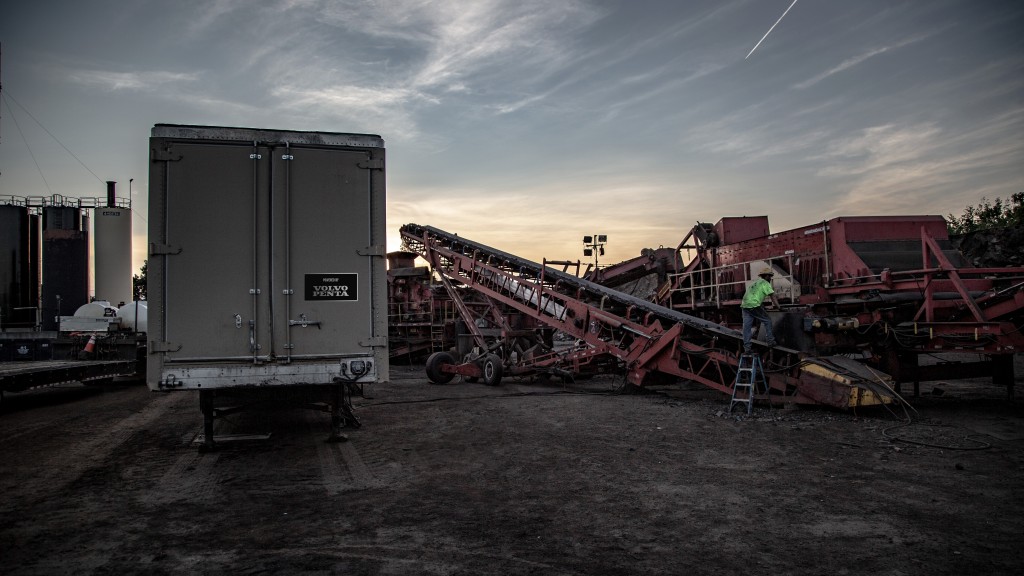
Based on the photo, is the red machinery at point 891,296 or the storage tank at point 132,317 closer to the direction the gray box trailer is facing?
the storage tank

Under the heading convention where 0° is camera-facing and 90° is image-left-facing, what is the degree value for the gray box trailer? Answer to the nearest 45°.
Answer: approximately 180°

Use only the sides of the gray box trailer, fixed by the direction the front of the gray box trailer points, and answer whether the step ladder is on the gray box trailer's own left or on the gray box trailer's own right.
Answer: on the gray box trailer's own right

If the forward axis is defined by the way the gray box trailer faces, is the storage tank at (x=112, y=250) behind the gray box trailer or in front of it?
in front

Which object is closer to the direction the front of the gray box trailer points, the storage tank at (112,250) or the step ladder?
the storage tank

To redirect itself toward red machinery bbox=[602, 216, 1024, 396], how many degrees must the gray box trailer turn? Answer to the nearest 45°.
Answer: approximately 90° to its right

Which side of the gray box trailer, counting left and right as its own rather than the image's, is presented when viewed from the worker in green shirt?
right

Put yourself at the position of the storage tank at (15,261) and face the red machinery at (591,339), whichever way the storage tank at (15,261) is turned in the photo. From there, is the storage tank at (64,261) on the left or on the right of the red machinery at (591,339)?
left
